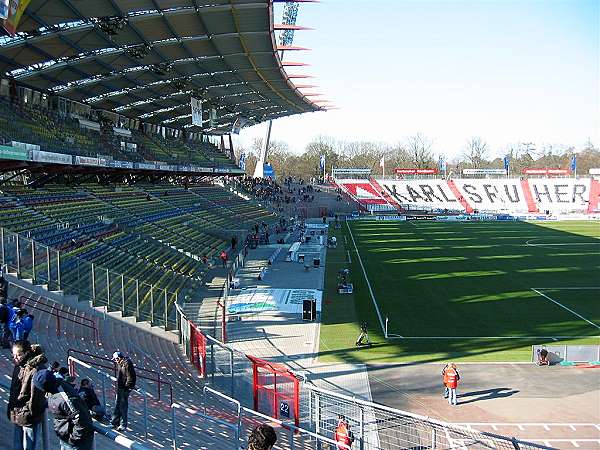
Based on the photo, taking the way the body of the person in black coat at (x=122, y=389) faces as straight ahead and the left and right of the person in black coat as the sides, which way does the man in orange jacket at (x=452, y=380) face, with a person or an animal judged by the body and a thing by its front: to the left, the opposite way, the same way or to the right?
the opposite way

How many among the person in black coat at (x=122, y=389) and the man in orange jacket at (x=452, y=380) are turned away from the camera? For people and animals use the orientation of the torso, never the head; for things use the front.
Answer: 1
